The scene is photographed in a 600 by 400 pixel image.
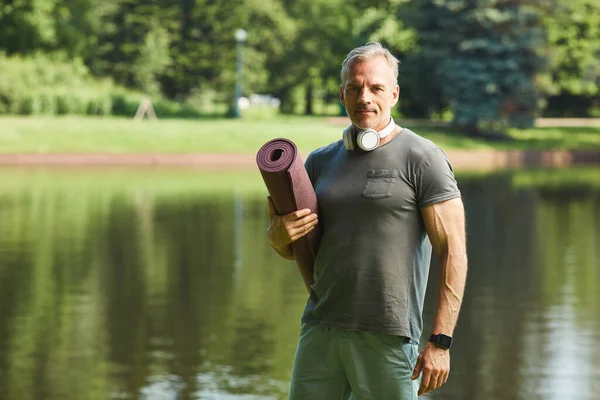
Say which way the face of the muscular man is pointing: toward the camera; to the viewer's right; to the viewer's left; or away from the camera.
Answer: toward the camera

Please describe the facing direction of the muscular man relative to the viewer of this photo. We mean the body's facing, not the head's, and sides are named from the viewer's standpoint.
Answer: facing the viewer and to the left of the viewer

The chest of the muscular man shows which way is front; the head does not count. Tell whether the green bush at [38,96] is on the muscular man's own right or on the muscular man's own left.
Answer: on the muscular man's own right
